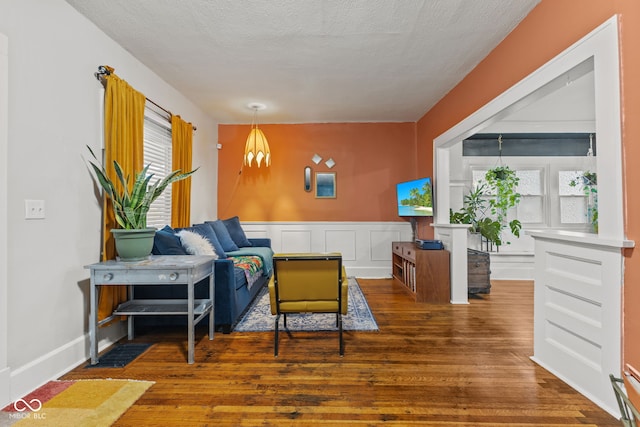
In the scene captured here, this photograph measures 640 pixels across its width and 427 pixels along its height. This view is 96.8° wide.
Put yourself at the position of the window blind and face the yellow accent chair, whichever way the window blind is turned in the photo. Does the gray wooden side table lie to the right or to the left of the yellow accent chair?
right

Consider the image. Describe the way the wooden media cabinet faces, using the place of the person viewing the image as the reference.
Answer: facing to the left of the viewer

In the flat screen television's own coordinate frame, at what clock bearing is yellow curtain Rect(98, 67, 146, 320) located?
The yellow curtain is roughly at 12 o'clock from the flat screen television.

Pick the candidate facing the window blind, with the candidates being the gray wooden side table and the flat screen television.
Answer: the flat screen television

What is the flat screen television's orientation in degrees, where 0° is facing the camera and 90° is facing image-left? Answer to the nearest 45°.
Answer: approximately 45°

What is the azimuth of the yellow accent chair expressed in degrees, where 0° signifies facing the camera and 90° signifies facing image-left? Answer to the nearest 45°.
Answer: approximately 180°

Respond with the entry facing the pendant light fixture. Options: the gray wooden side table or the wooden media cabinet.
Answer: the wooden media cabinet

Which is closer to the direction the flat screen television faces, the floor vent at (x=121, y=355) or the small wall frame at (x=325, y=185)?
the floor vent

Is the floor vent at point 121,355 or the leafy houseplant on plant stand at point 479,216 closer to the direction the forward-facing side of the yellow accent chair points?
the leafy houseplant on plant stand
